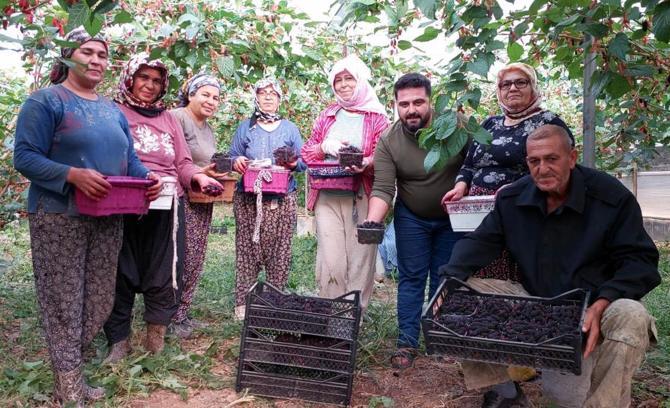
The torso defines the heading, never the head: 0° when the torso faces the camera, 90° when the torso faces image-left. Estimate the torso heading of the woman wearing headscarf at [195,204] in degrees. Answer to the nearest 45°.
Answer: approximately 315°

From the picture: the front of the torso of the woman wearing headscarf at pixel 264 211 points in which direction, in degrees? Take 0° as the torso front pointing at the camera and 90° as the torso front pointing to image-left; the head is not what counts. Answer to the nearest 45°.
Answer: approximately 0°

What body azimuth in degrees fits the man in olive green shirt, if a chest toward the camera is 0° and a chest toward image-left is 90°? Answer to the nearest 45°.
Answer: approximately 0°

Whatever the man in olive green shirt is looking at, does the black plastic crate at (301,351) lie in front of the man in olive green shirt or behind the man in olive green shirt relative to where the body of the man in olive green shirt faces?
in front

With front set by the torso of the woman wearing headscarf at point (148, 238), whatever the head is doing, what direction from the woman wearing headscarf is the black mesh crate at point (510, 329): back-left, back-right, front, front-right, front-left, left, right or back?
front-left

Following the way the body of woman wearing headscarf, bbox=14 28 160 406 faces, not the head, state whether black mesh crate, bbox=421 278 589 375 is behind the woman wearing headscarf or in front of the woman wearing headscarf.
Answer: in front

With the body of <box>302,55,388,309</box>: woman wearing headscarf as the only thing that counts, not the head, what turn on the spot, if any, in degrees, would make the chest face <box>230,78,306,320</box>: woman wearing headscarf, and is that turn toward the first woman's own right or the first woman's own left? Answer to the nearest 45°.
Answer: approximately 135° to the first woman's own right

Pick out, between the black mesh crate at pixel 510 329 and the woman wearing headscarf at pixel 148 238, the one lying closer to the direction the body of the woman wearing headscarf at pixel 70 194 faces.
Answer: the black mesh crate
